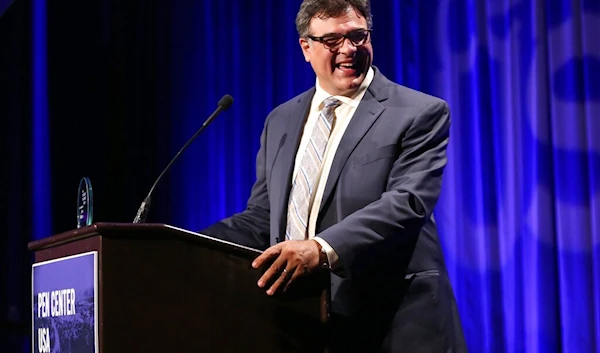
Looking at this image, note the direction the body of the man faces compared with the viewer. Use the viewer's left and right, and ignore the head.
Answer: facing the viewer and to the left of the viewer

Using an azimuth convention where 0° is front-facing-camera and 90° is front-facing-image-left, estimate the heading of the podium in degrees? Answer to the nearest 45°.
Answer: approximately 90°
